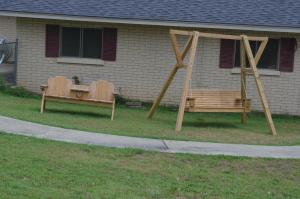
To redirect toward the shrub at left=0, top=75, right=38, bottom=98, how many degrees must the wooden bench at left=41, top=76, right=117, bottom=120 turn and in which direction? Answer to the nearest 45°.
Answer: approximately 135° to its right

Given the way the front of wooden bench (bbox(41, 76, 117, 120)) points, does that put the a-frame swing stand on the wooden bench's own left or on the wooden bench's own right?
on the wooden bench's own left

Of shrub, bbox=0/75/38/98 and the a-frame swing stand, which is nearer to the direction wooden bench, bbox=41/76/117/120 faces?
the a-frame swing stand

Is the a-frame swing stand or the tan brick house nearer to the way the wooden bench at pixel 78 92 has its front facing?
the a-frame swing stand

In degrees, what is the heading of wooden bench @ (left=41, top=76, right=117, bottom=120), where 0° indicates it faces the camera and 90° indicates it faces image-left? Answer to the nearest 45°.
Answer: approximately 0°
